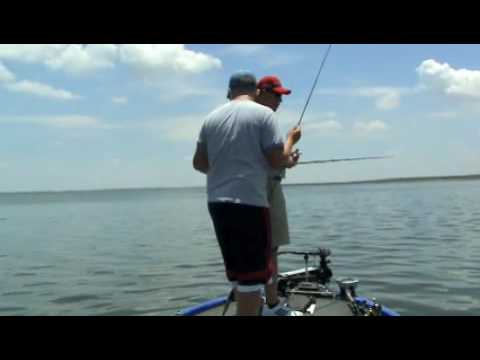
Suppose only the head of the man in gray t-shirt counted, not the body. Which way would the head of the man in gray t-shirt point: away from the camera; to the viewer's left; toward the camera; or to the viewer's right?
away from the camera

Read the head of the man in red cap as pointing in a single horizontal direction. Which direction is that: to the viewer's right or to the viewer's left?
to the viewer's right

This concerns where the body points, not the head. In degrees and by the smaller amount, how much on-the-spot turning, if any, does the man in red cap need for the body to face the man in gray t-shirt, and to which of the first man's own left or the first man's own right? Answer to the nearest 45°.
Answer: approximately 90° to the first man's own right

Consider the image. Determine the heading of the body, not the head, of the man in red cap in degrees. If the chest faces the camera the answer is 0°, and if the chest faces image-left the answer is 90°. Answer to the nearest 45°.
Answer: approximately 270°
